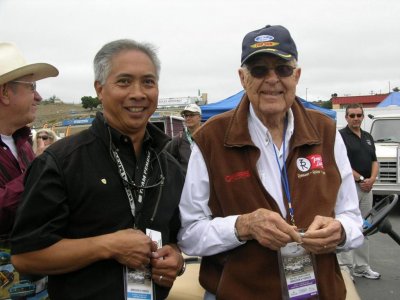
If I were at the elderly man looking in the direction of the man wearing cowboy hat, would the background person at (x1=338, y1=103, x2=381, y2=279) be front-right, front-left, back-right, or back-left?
back-right

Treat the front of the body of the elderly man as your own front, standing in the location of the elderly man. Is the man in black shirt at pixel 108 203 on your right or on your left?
on your right

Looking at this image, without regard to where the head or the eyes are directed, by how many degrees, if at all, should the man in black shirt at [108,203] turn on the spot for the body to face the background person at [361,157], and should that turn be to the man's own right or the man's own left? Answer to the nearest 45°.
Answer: approximately 90° to the man's own left

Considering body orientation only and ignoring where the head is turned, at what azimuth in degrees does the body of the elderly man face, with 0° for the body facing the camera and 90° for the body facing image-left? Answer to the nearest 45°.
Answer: approximately 0°

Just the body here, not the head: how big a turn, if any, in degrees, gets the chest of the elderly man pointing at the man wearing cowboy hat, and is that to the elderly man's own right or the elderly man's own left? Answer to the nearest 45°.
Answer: approximately 90° to the elderly man's own right

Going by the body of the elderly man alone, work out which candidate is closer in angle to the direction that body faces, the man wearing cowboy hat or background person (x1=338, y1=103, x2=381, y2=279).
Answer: the man wearing cowboy hat

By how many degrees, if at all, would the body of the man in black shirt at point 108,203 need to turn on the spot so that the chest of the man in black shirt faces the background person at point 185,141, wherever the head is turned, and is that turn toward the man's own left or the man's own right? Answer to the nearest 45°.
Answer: approximately 135° to the man's own left

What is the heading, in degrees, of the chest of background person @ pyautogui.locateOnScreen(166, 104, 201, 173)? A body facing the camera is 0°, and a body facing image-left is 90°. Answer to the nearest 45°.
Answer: approximately 315°
